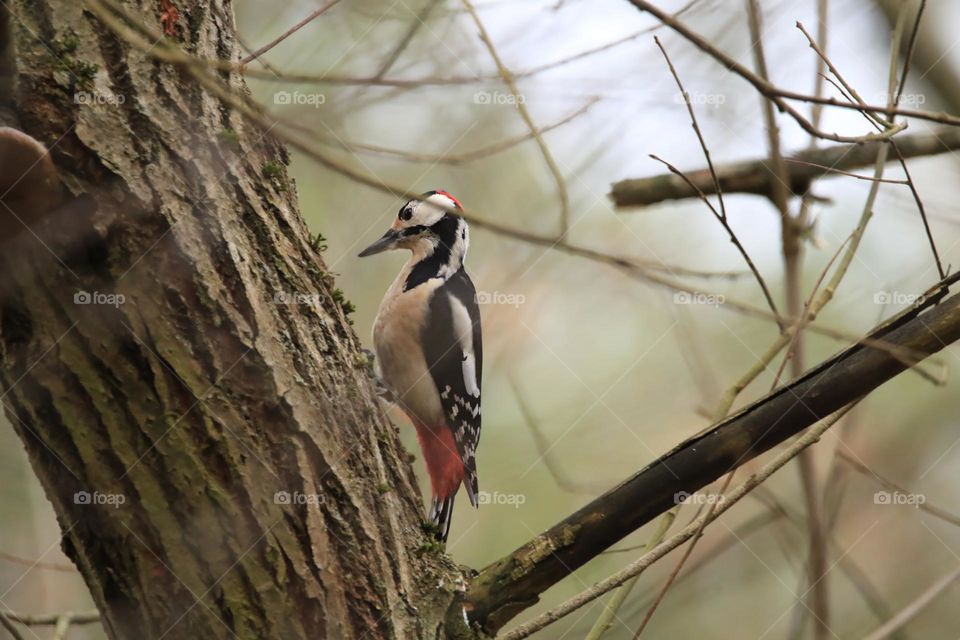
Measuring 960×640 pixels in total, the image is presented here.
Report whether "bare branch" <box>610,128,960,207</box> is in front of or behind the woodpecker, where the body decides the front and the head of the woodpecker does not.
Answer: behind

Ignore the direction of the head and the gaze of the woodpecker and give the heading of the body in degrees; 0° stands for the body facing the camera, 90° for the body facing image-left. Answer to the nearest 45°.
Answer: approximately 90°
